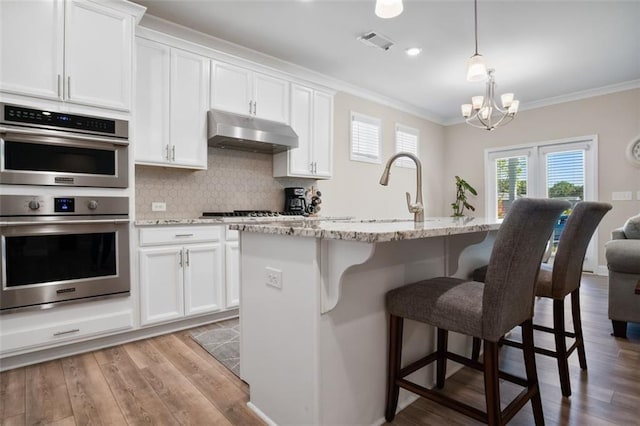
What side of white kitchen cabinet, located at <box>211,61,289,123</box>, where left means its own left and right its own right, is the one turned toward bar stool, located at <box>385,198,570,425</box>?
front

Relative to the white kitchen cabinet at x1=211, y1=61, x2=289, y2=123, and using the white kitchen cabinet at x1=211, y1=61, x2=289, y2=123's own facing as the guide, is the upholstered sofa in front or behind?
in front

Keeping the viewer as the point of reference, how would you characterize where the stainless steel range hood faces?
facing the viewer and to the right of the viewer

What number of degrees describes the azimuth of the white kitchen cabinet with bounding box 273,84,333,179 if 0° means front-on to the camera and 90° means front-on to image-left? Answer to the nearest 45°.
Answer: approximately 315°

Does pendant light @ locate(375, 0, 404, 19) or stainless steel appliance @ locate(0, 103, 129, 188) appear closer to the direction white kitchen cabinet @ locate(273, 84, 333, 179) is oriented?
the pendant light

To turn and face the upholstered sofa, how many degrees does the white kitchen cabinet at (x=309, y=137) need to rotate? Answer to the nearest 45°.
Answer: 0° — it already faces it

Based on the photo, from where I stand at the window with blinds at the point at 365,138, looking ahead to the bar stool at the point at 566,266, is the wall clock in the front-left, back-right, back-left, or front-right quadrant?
front-left

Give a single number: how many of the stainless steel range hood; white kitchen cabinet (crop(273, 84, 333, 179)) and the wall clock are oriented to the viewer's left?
0

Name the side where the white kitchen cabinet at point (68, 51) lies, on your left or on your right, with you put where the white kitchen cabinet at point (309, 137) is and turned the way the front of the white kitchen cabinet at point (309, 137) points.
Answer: on your right

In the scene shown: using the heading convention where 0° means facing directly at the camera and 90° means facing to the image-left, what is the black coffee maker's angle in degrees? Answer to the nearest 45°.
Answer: approximately 315°

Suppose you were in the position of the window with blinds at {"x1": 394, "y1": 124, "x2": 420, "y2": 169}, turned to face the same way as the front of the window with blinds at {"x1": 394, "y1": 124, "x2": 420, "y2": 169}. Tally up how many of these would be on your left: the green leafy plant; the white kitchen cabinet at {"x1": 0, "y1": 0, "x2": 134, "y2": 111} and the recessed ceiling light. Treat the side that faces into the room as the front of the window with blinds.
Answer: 1

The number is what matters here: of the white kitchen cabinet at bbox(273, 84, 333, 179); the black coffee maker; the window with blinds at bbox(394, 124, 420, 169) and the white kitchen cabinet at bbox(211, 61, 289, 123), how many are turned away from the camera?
0

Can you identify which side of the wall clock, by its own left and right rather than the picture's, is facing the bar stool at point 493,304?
front

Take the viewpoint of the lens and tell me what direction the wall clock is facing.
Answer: facing the viewer

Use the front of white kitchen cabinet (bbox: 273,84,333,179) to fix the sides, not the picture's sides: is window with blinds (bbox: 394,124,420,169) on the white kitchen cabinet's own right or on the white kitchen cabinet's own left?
on the white kitchen cabinet's own left

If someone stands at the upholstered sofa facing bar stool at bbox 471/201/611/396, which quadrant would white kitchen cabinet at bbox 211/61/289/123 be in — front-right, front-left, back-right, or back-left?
front-right

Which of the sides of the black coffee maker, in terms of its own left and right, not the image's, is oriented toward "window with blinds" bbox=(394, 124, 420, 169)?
left

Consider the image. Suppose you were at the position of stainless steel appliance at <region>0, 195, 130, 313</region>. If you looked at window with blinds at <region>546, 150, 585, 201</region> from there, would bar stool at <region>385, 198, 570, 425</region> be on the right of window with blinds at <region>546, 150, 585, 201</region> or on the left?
right

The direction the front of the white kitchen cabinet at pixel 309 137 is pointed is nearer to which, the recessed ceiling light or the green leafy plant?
the recessed ceiling light
